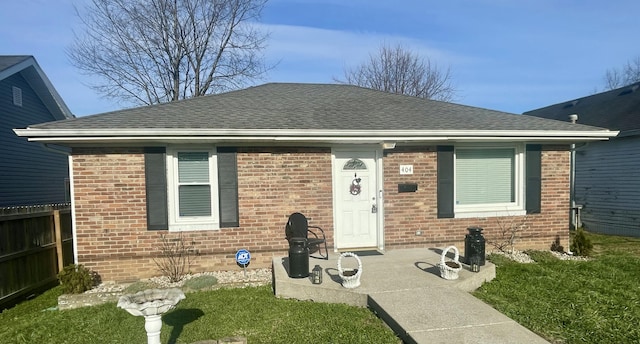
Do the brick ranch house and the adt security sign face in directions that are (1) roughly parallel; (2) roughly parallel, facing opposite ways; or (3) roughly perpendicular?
roughly parallel

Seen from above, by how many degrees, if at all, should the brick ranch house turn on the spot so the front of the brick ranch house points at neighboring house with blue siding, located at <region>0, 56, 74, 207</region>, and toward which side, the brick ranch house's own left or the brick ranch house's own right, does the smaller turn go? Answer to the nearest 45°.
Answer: approximately 135° to the brick ranch house's own right

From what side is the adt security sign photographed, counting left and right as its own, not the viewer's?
front

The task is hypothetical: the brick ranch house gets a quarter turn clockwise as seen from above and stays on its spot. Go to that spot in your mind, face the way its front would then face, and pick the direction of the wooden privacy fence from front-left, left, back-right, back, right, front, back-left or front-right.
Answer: front

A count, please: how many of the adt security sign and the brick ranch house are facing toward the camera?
2

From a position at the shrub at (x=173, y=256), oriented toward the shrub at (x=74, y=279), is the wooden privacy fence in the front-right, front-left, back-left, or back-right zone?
front-right

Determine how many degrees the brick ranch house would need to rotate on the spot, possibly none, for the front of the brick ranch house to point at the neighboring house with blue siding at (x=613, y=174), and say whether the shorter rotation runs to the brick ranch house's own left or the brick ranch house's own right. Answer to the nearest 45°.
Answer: approximately 135° to the brick ranch house's own left

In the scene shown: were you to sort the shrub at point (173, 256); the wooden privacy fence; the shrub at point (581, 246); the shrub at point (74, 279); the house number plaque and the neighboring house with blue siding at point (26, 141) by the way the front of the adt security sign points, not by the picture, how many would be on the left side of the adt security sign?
2

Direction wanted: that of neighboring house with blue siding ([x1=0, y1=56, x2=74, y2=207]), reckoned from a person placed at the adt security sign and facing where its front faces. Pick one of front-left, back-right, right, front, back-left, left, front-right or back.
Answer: back-right

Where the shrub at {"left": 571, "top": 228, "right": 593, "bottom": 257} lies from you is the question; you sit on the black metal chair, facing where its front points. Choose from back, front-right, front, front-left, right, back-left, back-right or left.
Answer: front-left

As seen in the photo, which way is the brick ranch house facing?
toward the camera

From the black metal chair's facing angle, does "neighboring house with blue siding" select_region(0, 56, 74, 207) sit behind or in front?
behind

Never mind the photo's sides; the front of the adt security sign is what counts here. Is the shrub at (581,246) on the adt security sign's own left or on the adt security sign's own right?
on the adt security sign's own left

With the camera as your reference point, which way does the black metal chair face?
facing the viewer and to the right of the viewer

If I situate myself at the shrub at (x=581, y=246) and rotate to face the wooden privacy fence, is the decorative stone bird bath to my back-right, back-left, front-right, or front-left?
front-left
